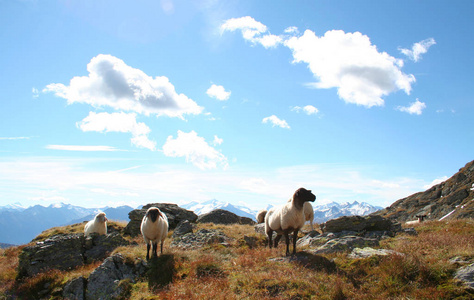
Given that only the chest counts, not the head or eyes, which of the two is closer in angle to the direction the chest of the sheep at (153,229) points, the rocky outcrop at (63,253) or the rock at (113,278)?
the rock

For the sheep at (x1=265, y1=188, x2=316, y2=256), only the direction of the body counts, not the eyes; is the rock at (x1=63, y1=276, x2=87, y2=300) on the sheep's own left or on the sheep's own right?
on the sheep's own right

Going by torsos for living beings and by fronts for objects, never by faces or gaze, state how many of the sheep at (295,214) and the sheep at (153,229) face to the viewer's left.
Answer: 0

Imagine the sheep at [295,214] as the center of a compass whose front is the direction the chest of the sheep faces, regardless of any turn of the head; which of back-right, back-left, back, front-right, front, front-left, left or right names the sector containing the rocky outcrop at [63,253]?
back-right

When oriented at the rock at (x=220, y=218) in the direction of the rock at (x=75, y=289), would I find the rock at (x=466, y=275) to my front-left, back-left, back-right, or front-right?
front-left

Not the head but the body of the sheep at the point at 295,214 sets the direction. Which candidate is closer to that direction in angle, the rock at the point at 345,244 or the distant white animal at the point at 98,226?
the rock

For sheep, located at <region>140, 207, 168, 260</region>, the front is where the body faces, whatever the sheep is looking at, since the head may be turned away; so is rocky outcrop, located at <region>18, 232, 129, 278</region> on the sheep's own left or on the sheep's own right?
on the sheep's own right

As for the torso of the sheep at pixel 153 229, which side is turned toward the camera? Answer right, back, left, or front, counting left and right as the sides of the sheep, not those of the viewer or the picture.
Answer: front

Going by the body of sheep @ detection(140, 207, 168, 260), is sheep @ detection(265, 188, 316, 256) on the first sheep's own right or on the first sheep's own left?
on the first sheep's own left
